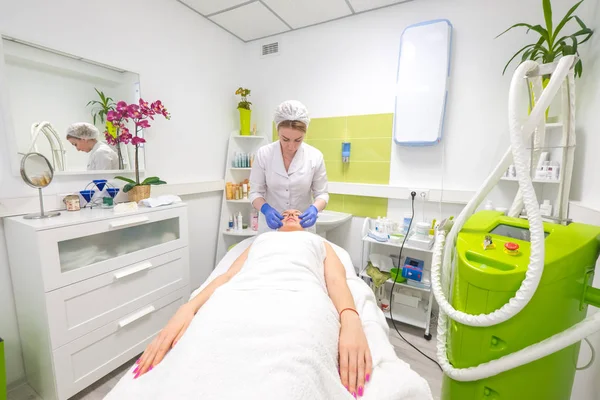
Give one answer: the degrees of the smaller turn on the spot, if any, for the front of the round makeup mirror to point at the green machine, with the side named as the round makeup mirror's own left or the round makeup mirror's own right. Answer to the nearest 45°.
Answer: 0° — it already faces it

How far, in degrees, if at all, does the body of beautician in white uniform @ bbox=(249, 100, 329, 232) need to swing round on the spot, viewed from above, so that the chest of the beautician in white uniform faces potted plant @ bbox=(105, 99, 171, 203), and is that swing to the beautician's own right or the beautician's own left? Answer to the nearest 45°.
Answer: approximately 90° to the beautician's own right

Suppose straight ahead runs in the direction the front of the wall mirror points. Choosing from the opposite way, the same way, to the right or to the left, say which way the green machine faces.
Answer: the opposite way

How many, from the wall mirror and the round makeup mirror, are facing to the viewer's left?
0

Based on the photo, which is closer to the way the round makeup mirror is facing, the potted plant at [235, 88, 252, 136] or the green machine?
the green machine

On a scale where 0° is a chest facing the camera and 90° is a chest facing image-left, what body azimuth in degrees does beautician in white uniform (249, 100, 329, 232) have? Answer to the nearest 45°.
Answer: approximately 0°

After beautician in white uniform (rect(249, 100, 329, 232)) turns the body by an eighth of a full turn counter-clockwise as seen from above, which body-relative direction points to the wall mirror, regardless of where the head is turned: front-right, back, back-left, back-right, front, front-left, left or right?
back-right

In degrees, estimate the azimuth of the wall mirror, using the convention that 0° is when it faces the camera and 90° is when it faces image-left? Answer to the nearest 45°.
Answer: approximately 315°

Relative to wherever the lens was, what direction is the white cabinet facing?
facing the viewer and to the right of the viewer

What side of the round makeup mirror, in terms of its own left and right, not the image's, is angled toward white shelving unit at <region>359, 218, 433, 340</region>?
front

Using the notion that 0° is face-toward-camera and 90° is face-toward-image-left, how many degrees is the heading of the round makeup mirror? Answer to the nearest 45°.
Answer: approximately 315°

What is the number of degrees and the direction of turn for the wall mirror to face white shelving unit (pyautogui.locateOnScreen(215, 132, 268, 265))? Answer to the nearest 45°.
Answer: approximately 45° to its left
